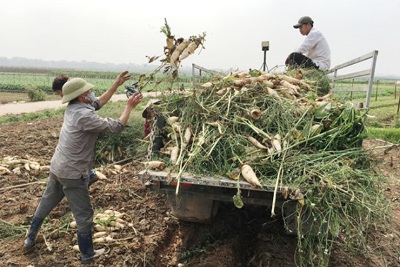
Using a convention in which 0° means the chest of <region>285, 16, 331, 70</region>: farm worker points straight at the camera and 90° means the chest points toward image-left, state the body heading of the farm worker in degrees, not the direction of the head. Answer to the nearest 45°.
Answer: approximately 90°

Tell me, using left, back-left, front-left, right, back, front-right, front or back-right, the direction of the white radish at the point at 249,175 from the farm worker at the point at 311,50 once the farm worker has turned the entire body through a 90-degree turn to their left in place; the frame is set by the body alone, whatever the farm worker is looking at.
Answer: front

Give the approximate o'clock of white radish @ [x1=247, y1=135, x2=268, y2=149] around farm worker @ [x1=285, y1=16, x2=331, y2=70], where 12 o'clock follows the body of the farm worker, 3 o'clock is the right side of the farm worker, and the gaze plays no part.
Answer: The white radish is roughly at 9 o'clock from the farm worker.

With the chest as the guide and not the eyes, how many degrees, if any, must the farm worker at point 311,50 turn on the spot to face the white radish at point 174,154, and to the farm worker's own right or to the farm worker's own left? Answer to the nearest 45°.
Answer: approximately 90° to the farm worker's own left

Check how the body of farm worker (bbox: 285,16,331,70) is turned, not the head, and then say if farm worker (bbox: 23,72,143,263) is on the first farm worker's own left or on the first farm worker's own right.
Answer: on the first farm worker's own left
